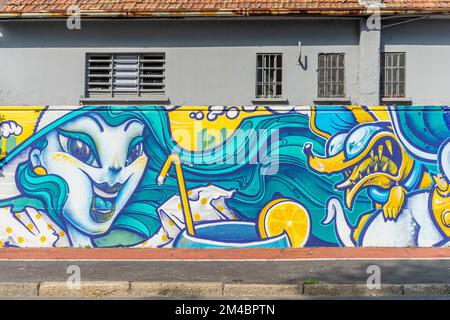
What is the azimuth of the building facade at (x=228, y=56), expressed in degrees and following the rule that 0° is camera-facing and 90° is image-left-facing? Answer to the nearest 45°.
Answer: approximately 0°
